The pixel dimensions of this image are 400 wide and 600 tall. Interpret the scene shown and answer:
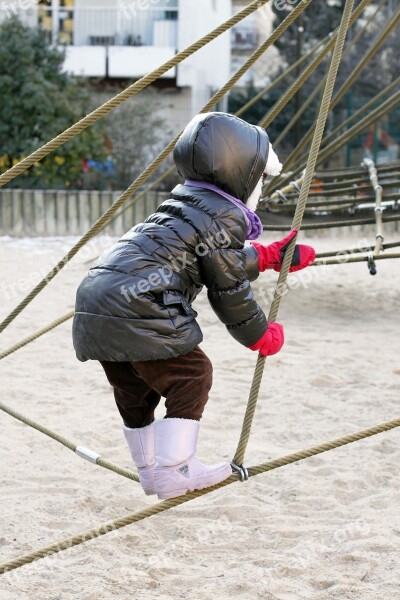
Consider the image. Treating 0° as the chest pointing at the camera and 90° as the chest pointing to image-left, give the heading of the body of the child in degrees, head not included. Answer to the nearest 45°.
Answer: approximately 270°

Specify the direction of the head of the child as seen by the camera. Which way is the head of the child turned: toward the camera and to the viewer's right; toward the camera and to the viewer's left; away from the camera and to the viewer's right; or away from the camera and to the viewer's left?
away from the camera and to the viewer's right

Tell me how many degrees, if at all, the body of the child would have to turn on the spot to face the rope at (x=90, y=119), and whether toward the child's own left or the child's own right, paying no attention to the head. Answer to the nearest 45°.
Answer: approximately 135° to the child's own left

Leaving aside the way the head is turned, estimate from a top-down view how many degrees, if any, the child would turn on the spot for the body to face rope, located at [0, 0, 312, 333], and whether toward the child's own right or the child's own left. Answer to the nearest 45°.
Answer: approximately 90° to the child's own left
